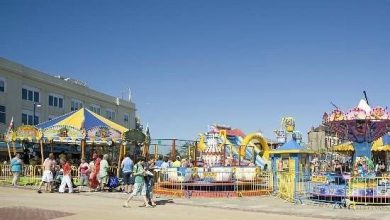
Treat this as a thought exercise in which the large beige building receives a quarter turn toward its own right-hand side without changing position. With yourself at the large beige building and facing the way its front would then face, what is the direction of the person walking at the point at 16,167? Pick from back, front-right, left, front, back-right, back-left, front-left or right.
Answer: front-left

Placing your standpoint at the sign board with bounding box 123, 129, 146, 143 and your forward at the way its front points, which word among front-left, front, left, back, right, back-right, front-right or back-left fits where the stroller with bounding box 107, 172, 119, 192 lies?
front

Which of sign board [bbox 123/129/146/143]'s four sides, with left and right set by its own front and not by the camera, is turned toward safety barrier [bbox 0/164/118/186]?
right

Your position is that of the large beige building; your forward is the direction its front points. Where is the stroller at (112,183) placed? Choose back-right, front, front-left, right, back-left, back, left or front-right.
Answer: front-right

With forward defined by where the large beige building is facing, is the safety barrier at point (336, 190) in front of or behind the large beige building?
in front

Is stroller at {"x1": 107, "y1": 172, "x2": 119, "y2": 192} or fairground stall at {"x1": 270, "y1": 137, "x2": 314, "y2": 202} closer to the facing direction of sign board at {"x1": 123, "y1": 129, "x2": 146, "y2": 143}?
the stroller

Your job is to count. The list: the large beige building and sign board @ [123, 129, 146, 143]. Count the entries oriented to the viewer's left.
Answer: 0

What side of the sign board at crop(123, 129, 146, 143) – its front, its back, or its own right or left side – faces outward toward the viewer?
front

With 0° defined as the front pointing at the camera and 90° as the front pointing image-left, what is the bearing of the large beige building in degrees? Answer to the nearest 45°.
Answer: approximately 315°

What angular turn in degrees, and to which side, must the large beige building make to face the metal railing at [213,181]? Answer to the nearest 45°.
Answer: approximately 45° to its right
